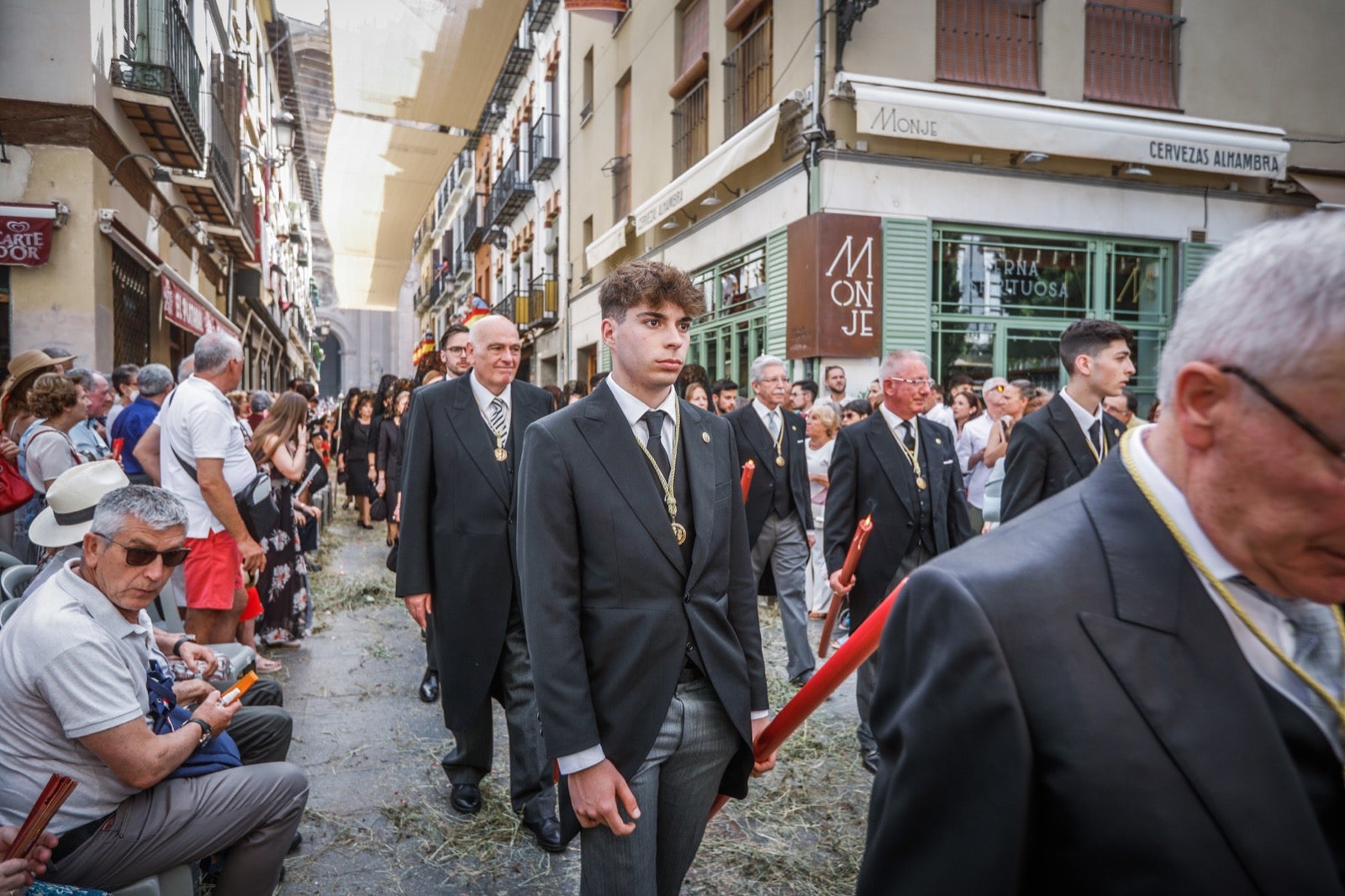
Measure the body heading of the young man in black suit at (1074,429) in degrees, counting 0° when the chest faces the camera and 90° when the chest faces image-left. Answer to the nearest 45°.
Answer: approximately 315°

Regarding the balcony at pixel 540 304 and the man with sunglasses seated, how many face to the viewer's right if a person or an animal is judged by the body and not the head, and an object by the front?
1

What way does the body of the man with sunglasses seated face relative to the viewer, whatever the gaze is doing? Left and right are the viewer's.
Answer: facing to the right of the viewer

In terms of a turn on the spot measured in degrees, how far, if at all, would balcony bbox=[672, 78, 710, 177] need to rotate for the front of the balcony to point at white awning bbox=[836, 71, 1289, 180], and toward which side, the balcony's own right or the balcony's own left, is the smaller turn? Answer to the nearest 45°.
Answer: approximately 90° to the balcony's own left

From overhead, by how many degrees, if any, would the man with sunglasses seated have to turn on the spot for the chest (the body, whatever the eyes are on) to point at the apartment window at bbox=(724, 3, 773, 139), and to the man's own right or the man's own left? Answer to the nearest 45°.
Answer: approximately 45° to the man's own left

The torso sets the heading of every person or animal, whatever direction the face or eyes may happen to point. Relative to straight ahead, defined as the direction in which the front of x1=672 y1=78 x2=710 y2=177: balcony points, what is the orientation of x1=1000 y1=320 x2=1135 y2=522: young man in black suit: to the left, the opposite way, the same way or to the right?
to the left

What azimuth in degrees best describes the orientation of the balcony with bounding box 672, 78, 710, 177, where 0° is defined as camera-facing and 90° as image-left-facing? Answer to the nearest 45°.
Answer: approximately 45°

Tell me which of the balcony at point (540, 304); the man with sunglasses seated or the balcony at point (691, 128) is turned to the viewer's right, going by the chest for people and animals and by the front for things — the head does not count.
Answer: the man with sunglasses seated

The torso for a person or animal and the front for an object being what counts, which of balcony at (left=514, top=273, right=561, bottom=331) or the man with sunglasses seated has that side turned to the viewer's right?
the man with sunglasses seated
